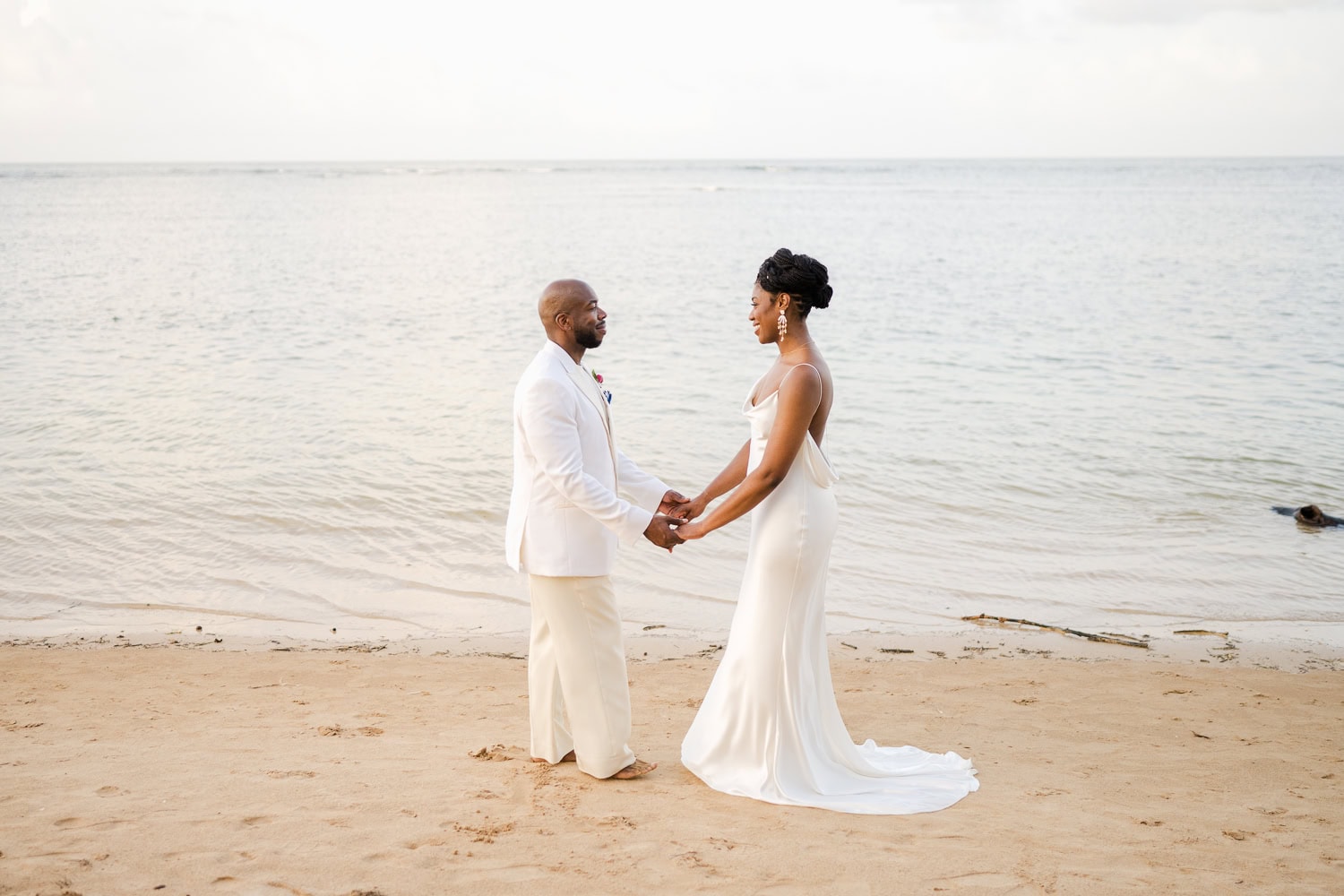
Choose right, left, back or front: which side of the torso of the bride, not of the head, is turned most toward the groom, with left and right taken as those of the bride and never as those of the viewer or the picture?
front

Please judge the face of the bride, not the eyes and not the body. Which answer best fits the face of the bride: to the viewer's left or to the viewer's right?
to the viewer's left

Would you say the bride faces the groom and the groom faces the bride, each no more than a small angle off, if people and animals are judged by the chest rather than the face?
yes

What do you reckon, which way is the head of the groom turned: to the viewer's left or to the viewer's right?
to the viewer's right

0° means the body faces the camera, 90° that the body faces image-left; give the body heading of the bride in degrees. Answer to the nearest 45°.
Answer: approximately 90°

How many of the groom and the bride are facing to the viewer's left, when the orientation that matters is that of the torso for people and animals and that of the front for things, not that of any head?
1

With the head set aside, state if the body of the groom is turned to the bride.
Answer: yes

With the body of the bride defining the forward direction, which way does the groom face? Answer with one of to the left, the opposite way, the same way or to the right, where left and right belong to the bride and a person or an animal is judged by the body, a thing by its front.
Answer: the opposite way

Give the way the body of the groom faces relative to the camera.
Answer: to the viewer's right
